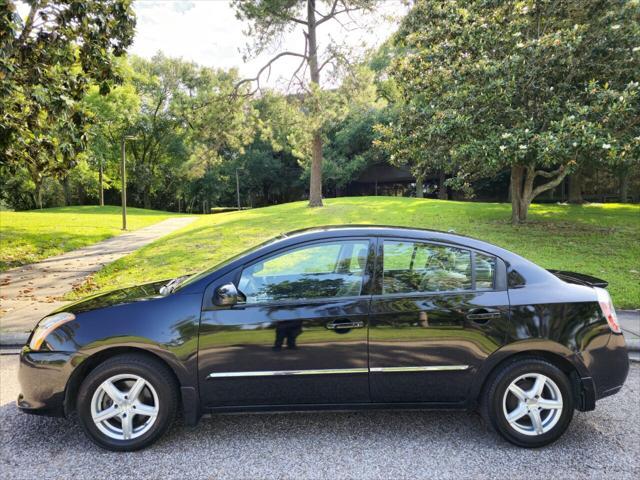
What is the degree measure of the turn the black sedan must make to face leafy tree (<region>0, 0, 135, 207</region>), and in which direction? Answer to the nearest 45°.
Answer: approximately 45° to its right

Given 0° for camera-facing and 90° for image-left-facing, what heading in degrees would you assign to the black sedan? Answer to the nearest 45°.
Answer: approximately 90°

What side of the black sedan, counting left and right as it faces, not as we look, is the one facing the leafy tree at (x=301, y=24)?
right

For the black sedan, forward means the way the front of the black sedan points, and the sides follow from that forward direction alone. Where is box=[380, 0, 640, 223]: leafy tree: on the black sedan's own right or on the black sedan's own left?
on the black sedan's own right
